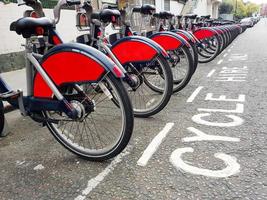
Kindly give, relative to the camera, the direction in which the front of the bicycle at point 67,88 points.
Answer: facing away from the viewer and to the left of the viewer

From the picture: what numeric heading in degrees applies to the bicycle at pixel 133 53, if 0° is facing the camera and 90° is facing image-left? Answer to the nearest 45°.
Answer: approximately 135°

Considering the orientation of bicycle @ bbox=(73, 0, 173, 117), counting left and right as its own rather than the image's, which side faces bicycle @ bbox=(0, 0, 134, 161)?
left

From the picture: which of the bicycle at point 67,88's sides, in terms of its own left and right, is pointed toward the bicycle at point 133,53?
right
